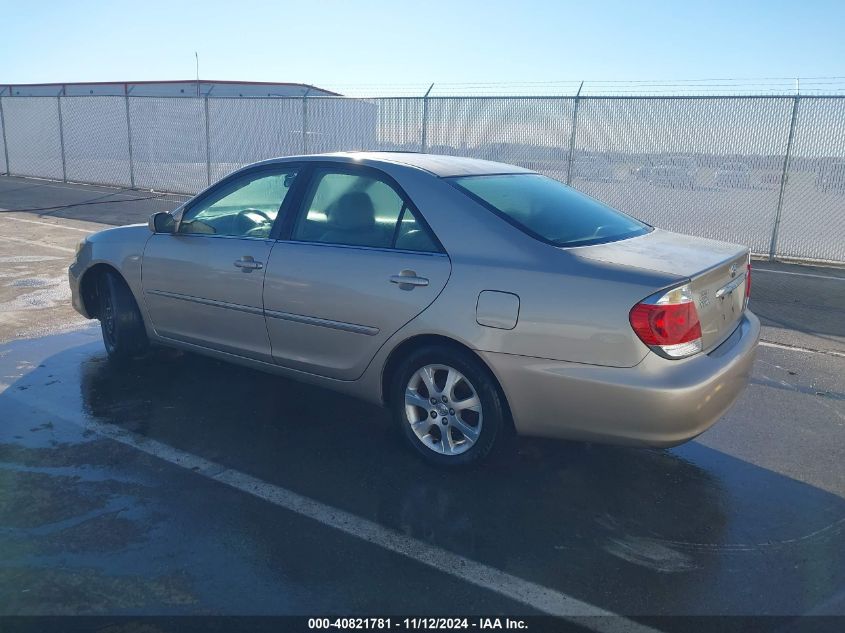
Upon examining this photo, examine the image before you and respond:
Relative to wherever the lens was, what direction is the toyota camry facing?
facing away from the viewer and to the left of the viewer

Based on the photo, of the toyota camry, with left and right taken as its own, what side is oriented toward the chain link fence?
right

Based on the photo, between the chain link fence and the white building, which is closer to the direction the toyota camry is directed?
the white building

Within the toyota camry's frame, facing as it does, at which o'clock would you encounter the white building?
The white building is roughly at 1 o'clock from the toyota camry.
